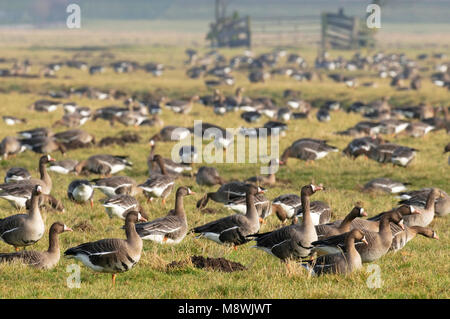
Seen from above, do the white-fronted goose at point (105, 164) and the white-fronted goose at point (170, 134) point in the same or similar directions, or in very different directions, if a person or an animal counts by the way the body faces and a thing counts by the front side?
same or similar directions

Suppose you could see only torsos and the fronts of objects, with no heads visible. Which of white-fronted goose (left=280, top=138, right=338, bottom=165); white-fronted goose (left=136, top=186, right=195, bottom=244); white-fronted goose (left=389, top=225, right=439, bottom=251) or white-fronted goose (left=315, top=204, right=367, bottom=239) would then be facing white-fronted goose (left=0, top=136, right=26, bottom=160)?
white-fronted goose (left=280, top=138, right=338, bottom=165)

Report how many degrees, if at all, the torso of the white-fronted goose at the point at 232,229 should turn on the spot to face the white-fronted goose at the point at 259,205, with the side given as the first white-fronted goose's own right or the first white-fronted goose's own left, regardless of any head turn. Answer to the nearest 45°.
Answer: approximately 90° to the first white-fronted goose's own left

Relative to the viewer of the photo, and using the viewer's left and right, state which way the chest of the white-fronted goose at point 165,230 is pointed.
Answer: facing to the right of the viewer

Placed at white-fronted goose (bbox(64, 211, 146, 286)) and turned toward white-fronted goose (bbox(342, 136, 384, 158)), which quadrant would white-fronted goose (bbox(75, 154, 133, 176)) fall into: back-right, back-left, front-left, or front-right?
front-left

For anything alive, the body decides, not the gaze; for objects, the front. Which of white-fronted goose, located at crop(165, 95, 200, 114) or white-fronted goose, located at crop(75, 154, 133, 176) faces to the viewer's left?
white-fronted goose, located at crop(75, 154, 133, 176)

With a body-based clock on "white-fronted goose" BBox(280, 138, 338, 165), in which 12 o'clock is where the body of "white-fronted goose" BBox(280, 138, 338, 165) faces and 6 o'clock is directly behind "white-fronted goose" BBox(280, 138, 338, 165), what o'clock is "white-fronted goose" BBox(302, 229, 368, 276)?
"white-fronted goose" BBox(302, 229, 368, 276) is roughly at 9 o'clock from "white-fronted goose" BBox(280, 138, 338, 165).

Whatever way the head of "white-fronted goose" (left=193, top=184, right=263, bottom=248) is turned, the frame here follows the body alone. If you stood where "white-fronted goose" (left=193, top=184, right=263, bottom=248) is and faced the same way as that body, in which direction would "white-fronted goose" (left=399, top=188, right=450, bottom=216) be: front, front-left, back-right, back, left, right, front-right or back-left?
front-left

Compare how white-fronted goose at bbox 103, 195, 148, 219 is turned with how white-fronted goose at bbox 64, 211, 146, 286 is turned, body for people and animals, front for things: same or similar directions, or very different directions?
same or similar directions
